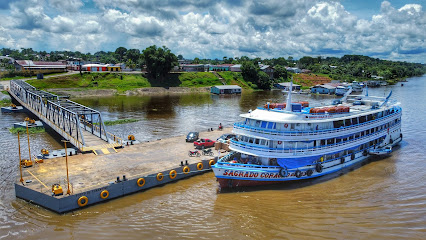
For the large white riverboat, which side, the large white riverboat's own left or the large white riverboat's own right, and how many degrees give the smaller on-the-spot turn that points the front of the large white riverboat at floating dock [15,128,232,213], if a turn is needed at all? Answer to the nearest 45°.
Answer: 0° — it already faces it

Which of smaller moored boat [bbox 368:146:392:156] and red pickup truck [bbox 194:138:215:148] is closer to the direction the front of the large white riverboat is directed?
the red pickup truck

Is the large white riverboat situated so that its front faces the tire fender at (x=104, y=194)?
yes

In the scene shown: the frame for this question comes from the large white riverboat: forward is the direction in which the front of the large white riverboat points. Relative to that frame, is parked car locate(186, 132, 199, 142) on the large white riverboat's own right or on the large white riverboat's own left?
on the large white riverboat's own right

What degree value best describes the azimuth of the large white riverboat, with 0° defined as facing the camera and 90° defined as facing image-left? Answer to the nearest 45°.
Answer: approximately 45°

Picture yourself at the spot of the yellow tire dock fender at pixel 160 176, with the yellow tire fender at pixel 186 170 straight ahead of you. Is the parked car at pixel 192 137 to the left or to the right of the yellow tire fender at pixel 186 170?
left

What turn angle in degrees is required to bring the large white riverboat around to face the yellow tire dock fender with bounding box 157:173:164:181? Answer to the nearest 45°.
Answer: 0° — it already faces it

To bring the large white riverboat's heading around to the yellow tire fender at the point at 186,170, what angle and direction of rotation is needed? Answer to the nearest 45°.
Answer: approximately 45° to its right

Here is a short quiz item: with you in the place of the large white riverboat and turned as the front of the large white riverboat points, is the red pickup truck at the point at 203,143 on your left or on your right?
on your right

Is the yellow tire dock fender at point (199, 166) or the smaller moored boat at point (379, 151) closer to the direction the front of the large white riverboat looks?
the yellow tire dock fender
